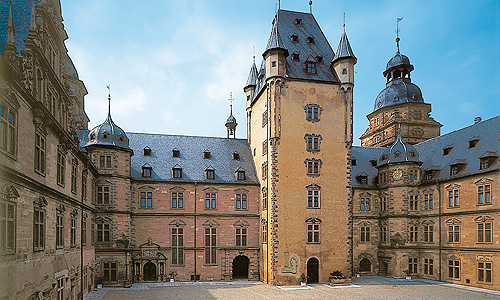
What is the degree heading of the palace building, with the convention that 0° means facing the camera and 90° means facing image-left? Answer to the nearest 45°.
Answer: approximately 0°
